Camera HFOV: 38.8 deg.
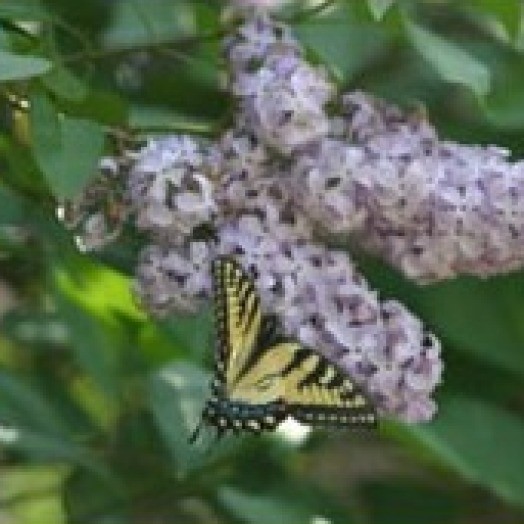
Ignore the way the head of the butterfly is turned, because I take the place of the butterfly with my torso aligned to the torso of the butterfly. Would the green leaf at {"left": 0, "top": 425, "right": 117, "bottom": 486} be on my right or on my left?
on my left

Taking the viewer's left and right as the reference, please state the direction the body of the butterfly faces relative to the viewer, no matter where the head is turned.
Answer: facing away from the viewer and to the right of the viewer

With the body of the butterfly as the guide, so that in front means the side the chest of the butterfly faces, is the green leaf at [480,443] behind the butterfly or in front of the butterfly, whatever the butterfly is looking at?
in front
